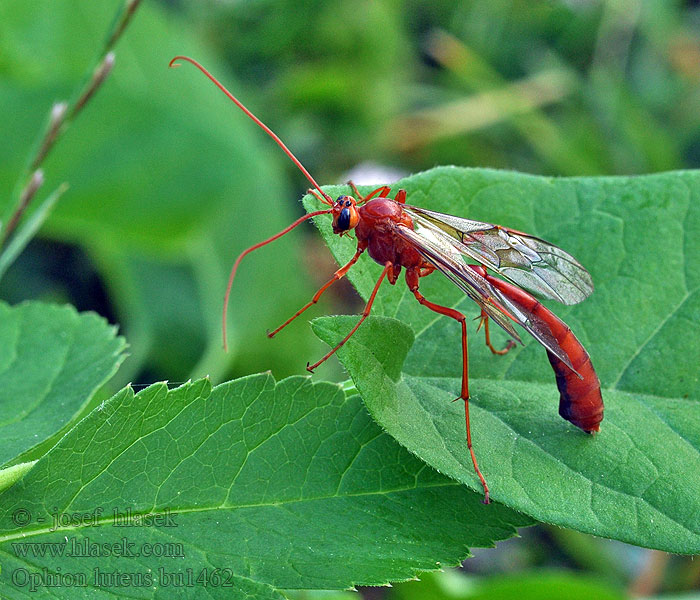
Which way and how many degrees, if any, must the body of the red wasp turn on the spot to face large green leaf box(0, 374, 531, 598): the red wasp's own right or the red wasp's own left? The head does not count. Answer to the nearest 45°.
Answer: approximately 45° to the red wasp's own left

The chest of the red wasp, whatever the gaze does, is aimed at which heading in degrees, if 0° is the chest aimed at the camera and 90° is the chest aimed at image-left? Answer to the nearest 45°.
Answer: approximately 90°

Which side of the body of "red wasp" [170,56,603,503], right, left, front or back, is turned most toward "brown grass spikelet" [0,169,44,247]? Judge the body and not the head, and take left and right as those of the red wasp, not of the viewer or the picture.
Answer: front

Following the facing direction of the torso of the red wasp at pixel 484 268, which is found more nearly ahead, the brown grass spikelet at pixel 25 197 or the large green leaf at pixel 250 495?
the brown grass spikelet
